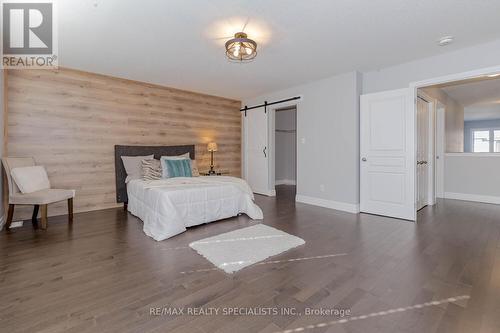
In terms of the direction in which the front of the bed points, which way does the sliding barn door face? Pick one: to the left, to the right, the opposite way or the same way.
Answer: to the right

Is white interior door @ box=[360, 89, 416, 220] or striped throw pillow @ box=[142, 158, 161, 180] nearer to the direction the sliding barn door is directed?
the striped throw pillow

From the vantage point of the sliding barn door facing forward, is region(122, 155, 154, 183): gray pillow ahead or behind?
ahead

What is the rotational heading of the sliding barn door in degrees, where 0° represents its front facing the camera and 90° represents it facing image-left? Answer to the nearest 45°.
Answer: approximately 45°

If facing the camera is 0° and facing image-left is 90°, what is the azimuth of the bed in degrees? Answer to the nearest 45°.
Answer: approximately 315°
